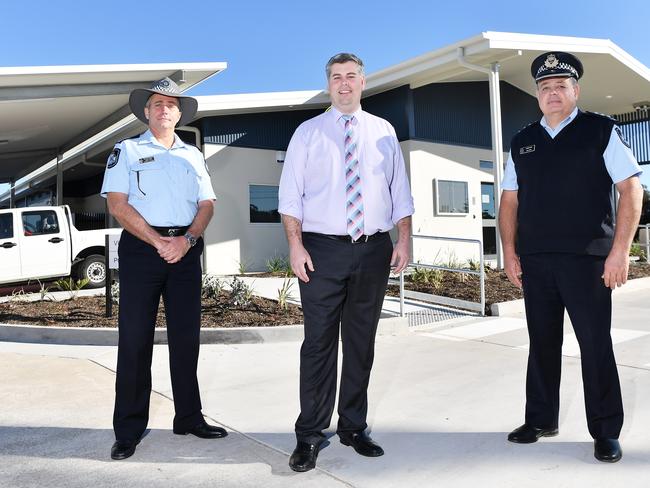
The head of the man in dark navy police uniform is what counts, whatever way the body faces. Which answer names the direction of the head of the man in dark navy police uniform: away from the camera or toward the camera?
toward the camera

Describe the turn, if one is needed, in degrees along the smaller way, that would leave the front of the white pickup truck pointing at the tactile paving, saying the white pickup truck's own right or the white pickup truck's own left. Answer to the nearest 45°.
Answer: approximately 135° to the white pickup truck's own left

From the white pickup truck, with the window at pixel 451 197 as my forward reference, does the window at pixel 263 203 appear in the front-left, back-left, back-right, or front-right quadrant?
front-left

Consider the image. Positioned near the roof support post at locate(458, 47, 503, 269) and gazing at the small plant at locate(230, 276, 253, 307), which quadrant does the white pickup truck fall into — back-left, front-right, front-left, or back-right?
front-right

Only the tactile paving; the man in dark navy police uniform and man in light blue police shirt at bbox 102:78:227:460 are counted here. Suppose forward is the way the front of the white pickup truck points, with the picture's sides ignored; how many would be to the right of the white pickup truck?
0

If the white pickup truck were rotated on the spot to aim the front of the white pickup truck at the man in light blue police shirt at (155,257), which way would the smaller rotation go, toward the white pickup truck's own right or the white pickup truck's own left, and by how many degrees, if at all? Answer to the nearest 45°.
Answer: approximately 90° to the white pickup truck's own left

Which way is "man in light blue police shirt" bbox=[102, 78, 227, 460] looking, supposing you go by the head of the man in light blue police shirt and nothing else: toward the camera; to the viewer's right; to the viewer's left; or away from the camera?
toward the camera

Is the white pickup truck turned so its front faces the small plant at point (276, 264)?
no

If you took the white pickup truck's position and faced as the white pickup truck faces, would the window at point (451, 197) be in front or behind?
behind

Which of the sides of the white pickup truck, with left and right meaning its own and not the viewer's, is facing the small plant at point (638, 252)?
back

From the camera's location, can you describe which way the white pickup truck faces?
facing to the left of the viewer

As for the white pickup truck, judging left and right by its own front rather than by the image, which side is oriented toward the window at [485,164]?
back

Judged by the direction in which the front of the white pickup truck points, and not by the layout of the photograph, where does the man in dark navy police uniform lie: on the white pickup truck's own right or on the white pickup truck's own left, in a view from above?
on the white pickup truck's own left
